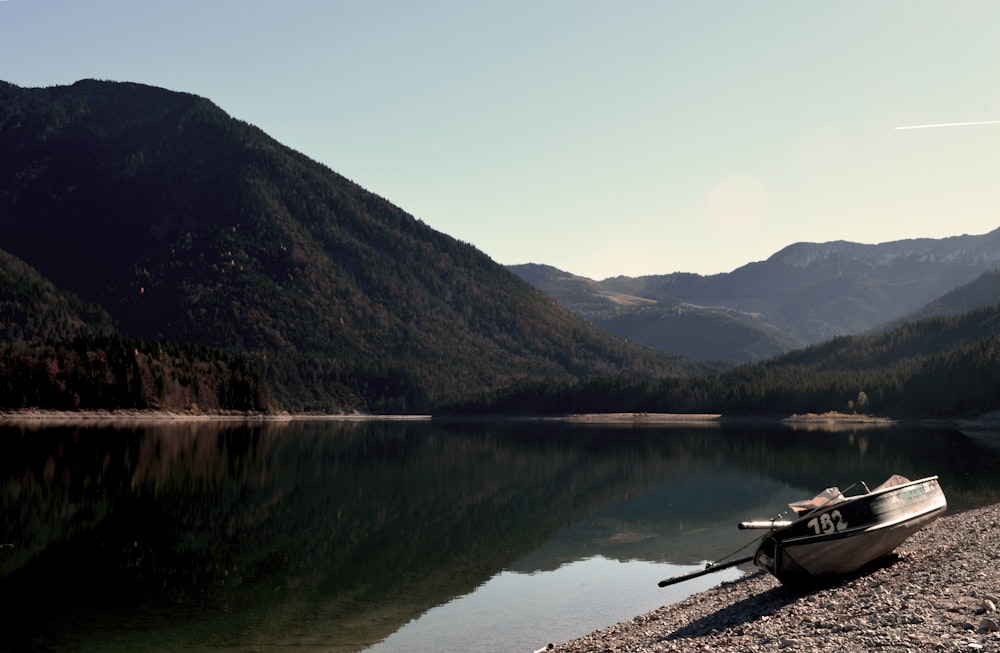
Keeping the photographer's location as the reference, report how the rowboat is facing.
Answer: facing away from the viewer and to the right of the viewer
